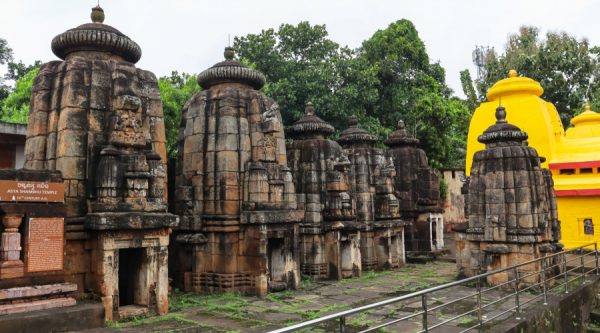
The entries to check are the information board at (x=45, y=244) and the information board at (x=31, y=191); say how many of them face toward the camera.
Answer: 2

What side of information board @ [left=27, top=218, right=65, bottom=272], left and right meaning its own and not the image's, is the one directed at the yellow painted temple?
left

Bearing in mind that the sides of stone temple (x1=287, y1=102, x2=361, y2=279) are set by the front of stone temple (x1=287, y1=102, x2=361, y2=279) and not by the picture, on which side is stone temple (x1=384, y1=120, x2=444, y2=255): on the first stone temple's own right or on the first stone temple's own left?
on the first stone temple's own left

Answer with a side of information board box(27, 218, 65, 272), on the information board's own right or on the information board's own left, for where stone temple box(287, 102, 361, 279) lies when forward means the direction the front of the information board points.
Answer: on the information board's own left

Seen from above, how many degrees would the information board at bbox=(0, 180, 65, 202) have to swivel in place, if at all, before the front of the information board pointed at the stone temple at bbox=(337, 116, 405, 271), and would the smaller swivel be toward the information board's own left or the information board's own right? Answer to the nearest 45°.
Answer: approximately 135° to the information board's own left

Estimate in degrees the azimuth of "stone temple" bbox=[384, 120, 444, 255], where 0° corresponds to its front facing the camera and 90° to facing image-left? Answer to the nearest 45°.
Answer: approximately 315°

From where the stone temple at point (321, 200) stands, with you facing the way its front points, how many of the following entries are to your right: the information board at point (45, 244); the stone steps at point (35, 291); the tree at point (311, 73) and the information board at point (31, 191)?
3

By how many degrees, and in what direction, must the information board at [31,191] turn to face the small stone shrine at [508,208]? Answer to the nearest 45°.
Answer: approximately 90° to its left

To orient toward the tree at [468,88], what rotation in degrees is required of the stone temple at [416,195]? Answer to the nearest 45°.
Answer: approximately 135° to its left

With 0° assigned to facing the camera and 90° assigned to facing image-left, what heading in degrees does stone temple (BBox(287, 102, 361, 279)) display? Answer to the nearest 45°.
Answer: approximately 315°

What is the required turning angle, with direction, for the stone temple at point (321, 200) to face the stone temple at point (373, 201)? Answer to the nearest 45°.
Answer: approximately 90° to its left
